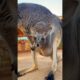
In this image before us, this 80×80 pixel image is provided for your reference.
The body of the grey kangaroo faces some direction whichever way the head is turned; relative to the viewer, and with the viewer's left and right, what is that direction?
facing the viewer and to the left of the viewer
